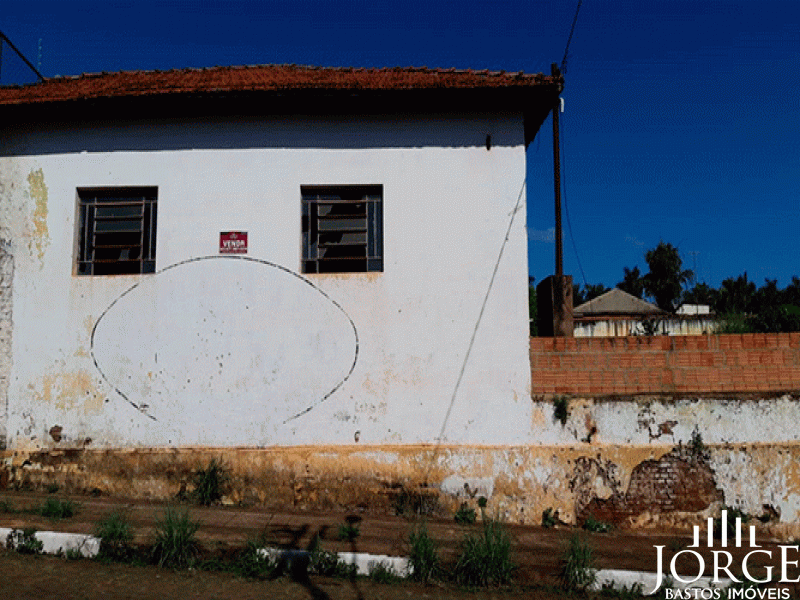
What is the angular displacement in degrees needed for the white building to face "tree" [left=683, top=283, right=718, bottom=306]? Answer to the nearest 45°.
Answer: approximately 135° to its left

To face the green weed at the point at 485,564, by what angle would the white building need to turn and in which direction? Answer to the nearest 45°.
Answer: approximately 45° to its left

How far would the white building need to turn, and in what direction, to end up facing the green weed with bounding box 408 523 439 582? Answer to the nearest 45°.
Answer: approximately 45° to its left

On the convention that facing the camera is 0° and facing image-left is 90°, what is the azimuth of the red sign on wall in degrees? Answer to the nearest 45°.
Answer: approximately 0°

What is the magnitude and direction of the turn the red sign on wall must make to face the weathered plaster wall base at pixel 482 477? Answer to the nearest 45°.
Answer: approximately 90° to its left

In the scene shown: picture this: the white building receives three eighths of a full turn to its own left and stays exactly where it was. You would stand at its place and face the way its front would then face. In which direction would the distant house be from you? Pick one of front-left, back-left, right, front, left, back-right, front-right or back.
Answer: front

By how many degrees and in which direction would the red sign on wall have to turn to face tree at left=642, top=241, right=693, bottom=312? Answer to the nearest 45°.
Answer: approximately 135° to its left

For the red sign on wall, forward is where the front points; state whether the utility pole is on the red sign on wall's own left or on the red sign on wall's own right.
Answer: on the red sign on wall's own left

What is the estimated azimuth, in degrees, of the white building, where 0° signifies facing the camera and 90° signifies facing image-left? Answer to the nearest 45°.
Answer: approximately 0°
